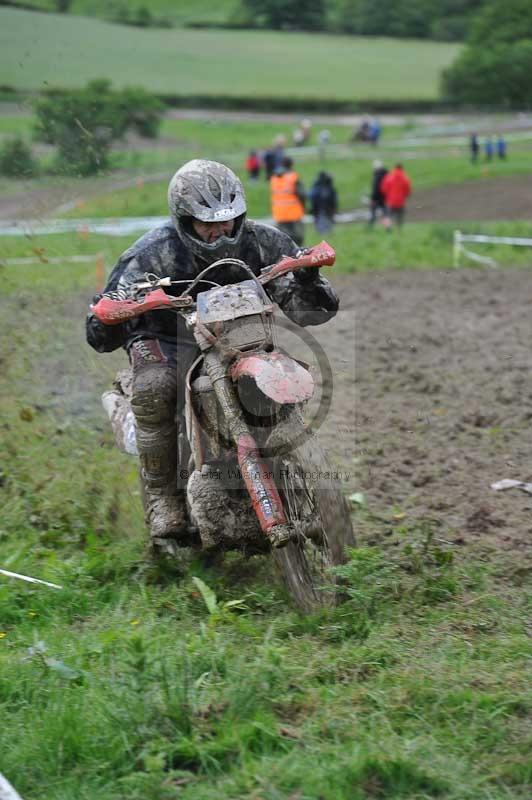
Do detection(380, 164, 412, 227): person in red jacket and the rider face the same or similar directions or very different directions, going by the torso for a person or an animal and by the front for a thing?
very different directions

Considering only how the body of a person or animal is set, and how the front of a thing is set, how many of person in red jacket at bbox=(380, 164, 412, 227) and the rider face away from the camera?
1

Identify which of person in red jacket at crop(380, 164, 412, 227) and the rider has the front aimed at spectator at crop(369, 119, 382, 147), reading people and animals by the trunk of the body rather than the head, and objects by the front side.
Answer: the person in red jacket

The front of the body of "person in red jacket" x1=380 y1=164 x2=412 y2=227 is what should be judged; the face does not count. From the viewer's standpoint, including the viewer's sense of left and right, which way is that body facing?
facing away from the viewer

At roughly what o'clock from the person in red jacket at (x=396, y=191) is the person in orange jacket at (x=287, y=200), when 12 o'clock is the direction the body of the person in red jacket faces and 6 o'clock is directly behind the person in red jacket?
The person in orange jacket is roughly at 7 o'clock from the person in red jacket.

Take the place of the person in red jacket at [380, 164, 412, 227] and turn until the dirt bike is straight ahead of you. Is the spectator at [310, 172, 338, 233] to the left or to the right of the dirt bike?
right

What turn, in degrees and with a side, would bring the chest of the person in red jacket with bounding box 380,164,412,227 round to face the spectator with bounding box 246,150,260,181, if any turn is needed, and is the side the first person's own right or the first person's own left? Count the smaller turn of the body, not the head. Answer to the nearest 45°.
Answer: approximately 45° to the first person's own left

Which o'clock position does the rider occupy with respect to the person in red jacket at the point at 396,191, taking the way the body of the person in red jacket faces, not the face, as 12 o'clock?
The rider is roughly at 6 o'clock from the person in red jacket.

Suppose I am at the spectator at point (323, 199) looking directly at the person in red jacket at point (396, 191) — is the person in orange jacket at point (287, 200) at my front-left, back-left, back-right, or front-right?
back-right

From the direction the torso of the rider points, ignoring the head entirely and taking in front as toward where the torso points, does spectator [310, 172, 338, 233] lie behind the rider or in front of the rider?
behind

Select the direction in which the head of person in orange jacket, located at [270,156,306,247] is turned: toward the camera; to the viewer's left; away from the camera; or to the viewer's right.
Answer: away from the camera

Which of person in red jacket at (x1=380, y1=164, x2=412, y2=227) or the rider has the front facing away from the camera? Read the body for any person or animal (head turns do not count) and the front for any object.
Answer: the person in red jacket

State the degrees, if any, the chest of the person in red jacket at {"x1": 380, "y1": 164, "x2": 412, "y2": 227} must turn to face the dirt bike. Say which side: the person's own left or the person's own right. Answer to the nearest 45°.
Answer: approximately 180°

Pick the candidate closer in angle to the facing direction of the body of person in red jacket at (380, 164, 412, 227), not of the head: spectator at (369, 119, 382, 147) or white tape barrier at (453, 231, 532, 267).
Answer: the spectator

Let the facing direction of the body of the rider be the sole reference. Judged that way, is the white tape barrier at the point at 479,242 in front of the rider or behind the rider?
behind
